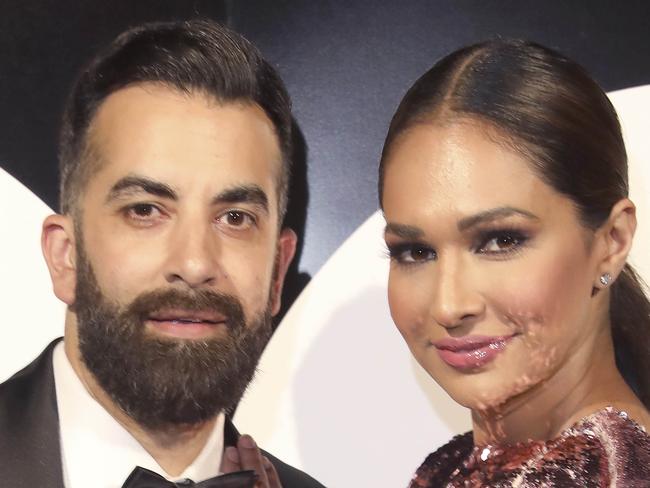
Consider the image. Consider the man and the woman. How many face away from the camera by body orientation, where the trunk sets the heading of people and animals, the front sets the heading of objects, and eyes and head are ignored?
0

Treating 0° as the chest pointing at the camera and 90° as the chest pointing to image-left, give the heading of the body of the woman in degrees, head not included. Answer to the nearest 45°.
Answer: approximately 45°

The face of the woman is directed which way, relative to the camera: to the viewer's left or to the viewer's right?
to the viewer's left

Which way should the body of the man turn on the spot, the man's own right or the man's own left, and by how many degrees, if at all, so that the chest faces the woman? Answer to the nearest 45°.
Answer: approximately 45° to the man's own left

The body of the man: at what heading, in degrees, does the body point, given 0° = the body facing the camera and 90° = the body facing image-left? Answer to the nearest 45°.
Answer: approximately 315°
